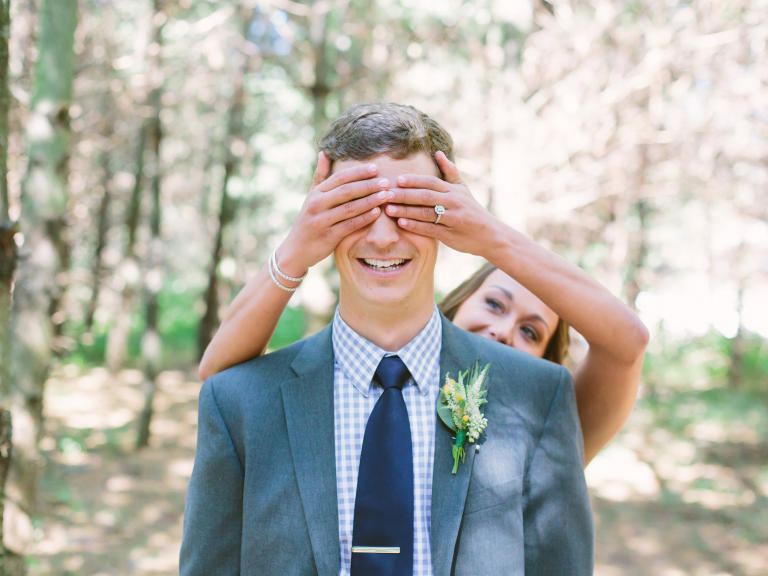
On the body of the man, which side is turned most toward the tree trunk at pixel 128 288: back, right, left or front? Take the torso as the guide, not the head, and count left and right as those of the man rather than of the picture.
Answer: back

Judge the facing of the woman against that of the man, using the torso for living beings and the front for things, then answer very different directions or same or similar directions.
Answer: same or similar directions

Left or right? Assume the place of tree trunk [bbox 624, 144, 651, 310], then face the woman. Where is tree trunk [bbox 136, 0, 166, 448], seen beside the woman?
right

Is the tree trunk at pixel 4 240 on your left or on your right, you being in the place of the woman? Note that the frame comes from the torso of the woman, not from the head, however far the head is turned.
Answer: on your right

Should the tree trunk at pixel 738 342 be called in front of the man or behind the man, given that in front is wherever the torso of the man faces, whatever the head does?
behind

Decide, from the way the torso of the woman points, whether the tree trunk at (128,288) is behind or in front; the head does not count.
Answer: behind

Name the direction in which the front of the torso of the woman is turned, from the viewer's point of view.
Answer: toward the camera

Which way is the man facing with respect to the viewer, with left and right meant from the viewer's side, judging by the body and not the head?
facing the viewer
